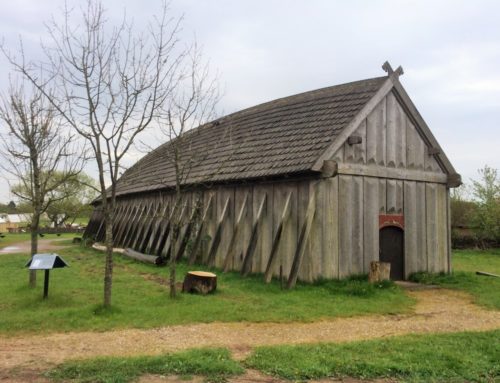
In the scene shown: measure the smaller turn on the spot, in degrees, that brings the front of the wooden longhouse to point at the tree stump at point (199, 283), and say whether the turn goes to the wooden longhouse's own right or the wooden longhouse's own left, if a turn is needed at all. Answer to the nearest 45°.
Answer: approximately 90° to the wooden longhouse's own right

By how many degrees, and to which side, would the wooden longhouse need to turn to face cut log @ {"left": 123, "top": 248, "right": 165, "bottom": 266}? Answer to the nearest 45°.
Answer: approximately 180°

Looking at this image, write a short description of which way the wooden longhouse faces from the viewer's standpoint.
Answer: facing the viewer and to the right of the viewer
